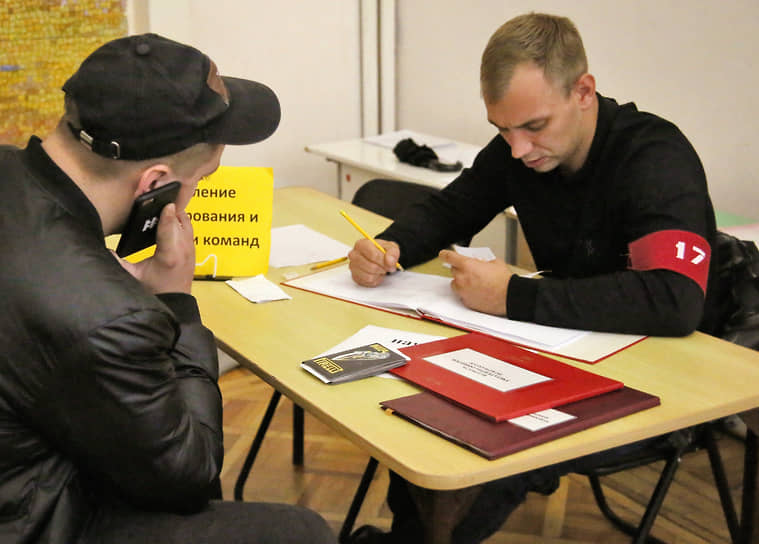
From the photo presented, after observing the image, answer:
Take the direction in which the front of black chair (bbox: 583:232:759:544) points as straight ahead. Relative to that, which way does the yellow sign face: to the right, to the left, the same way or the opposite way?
to the left

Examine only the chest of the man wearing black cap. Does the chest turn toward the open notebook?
yes

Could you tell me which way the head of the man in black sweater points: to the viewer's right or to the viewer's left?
to the viewer's left

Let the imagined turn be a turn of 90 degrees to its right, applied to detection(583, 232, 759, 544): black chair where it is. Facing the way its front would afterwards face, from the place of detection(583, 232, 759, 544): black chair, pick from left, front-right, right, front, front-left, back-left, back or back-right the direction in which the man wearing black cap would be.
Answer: left

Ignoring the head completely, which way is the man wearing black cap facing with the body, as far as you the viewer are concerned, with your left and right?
facing away from the viewer and to the right of the viewer

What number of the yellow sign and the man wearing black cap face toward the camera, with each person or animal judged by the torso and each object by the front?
1

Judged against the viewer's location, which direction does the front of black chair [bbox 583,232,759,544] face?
facing the viewer and to the left of the viewer

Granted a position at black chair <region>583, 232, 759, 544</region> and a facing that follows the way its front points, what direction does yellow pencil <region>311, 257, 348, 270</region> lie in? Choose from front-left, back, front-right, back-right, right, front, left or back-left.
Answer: front-right

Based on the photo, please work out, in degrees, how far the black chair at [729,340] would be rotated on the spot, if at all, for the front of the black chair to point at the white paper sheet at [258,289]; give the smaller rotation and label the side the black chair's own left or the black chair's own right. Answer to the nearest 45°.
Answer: approximately 45° to the black chair's own right

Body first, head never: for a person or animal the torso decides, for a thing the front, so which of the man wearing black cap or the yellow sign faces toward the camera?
the yellow sign

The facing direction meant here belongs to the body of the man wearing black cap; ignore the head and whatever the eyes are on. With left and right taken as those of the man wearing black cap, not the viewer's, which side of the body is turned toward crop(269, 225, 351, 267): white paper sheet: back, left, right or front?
front

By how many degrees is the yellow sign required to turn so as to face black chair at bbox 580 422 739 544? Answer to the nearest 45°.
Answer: approximately 45° to its left

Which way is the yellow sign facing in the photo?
toward the camera

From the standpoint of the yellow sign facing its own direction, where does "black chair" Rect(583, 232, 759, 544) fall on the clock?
The black chair is roughly at 10 o'clock from the yellow sign.

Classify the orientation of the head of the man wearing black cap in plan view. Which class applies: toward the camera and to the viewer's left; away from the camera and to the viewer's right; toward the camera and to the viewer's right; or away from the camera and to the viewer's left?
away from the camera and to the viewer's right

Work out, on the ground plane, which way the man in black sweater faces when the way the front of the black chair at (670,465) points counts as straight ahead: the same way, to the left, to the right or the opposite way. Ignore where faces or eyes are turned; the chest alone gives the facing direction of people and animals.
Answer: the same way

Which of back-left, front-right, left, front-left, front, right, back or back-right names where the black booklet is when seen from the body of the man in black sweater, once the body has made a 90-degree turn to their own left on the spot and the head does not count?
right
